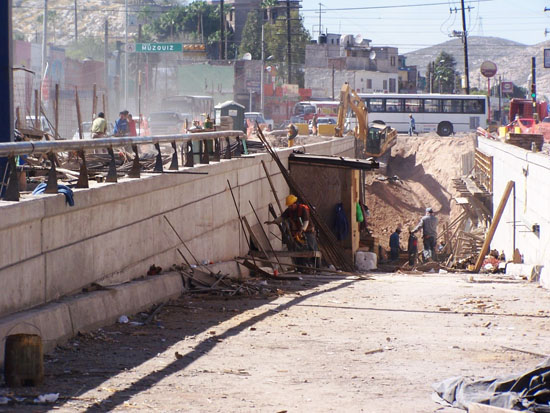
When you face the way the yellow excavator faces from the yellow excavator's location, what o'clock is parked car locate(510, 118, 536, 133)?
The parked car is roughly at 7 o'clock from the yellow excavator.

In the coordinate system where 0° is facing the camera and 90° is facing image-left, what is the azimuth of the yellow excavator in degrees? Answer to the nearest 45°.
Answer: approximately 45°

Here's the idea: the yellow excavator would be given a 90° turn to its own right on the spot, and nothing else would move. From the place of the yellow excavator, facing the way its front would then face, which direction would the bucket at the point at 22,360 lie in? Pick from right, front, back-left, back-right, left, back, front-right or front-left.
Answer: back-left

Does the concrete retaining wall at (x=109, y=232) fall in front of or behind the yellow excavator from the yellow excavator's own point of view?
in front

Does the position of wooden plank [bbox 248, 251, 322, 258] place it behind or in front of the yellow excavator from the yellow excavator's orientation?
in front

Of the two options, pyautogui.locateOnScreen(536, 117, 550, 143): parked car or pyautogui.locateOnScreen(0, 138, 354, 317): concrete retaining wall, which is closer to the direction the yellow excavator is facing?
the concrete retaining wall

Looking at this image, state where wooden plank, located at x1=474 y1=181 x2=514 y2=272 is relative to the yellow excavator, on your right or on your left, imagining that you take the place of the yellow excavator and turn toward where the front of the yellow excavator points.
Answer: on your left

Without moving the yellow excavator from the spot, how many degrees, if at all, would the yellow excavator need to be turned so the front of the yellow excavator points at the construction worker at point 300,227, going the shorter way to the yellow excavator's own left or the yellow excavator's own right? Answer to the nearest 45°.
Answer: approximately 45° to the yellow excavator's own left
